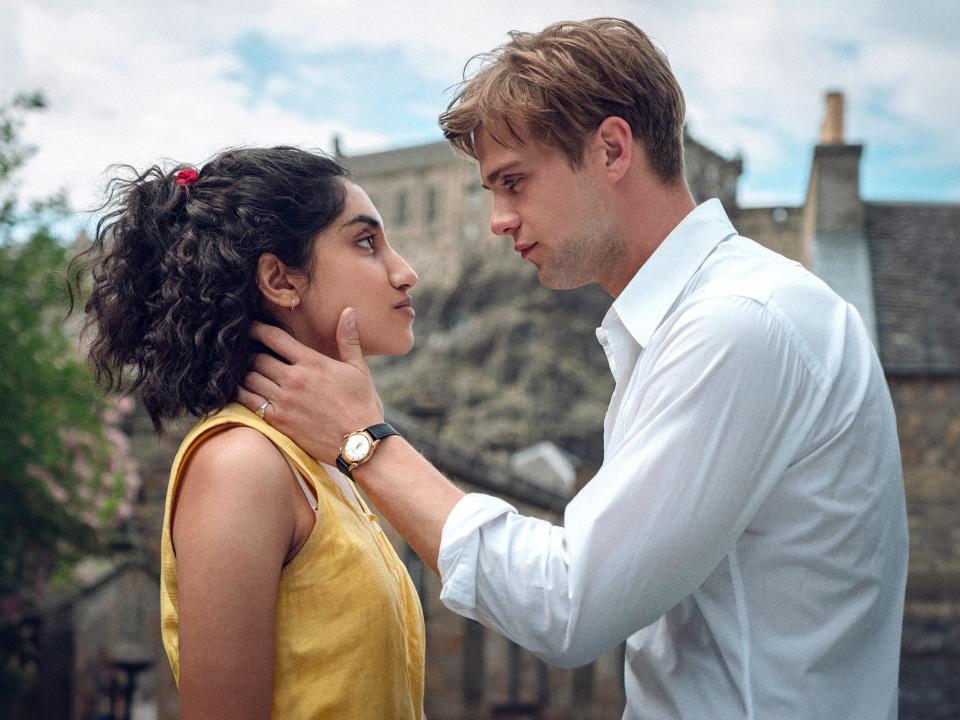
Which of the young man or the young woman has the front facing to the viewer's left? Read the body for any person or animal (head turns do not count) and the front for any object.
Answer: the young man

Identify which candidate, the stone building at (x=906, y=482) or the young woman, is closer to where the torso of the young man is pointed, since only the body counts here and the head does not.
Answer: the young woman

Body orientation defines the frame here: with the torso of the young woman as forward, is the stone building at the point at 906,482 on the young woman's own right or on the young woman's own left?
on the young woman's own left

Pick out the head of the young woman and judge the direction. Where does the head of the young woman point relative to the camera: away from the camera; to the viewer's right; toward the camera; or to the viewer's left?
to the viewer's right

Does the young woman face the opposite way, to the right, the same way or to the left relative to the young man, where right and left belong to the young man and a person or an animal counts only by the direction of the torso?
the opposite way

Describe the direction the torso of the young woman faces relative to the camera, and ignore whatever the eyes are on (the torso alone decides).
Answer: to the viewer's right

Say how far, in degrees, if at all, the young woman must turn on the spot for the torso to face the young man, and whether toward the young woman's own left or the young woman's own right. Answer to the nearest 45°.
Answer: approximately 45° to the young woman's own right

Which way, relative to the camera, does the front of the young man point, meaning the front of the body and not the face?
to the viewer's left

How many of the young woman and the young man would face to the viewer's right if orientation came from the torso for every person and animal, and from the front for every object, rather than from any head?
1
